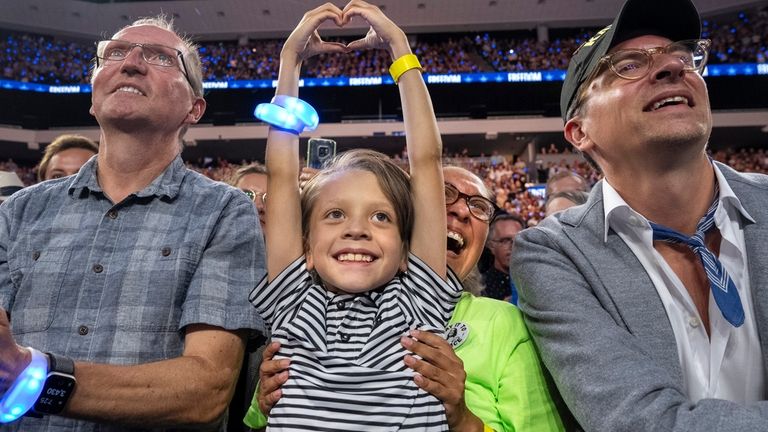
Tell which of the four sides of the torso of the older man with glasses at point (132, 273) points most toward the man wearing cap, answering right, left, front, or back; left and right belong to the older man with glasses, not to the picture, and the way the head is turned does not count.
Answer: left

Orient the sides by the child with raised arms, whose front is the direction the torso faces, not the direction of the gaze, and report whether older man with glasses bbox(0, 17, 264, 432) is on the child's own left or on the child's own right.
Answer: on the child's own right

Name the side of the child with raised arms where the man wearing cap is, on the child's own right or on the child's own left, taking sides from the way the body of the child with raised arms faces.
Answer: on the child's own left

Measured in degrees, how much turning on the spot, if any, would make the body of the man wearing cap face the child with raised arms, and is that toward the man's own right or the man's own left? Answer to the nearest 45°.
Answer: approximately 90° to the man's own right

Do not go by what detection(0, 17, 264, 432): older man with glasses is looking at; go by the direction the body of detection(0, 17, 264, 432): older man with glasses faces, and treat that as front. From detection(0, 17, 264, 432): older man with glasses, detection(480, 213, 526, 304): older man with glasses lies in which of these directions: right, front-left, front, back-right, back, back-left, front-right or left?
back
